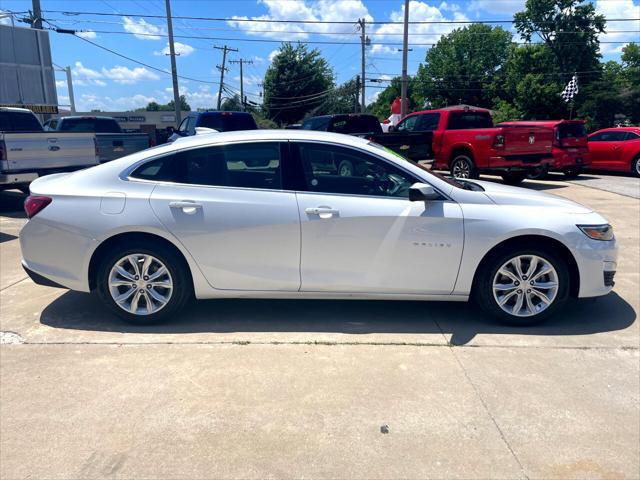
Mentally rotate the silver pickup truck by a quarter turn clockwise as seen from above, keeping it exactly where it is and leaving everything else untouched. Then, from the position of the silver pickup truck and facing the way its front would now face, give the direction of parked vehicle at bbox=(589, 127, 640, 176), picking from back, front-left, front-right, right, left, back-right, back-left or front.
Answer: front-right

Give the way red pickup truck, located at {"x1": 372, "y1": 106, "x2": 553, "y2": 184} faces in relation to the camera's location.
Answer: facing away from the viewer and to the left of the viewer

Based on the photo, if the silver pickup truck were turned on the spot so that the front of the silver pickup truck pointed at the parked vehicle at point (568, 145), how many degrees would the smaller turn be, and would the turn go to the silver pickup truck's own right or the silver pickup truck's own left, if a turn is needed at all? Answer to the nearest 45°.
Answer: approximately 135° to the silver pickup truck's own right

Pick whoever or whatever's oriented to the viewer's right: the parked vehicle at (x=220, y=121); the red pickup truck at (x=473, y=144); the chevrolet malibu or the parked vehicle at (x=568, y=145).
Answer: the chevrolet malibu

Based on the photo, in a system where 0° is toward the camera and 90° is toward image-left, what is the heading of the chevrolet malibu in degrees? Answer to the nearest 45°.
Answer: approximately 270°

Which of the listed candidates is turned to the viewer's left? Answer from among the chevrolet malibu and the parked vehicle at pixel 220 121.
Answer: the parked vehicle

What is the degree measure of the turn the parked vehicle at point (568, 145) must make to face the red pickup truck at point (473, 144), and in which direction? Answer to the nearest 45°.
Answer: approximately 90° to its left

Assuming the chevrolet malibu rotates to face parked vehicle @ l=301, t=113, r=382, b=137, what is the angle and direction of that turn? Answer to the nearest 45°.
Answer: approximately 90° to its left

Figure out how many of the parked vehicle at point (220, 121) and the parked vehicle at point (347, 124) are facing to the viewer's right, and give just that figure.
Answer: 0

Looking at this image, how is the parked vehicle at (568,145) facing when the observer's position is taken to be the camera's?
facing away from the viewer and to the left of the viewer

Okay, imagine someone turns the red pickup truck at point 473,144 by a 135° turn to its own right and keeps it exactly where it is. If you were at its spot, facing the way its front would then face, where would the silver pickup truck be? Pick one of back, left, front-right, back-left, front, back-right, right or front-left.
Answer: back-right

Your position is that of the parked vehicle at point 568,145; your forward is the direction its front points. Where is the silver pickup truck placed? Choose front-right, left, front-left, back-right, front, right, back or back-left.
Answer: left

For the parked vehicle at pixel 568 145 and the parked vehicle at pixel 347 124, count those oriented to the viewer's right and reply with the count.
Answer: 0

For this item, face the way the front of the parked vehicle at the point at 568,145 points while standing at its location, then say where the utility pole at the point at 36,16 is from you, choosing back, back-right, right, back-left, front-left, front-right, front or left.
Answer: front-left

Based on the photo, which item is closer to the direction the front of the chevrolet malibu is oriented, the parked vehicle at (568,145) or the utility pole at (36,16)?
the parked vehicle
